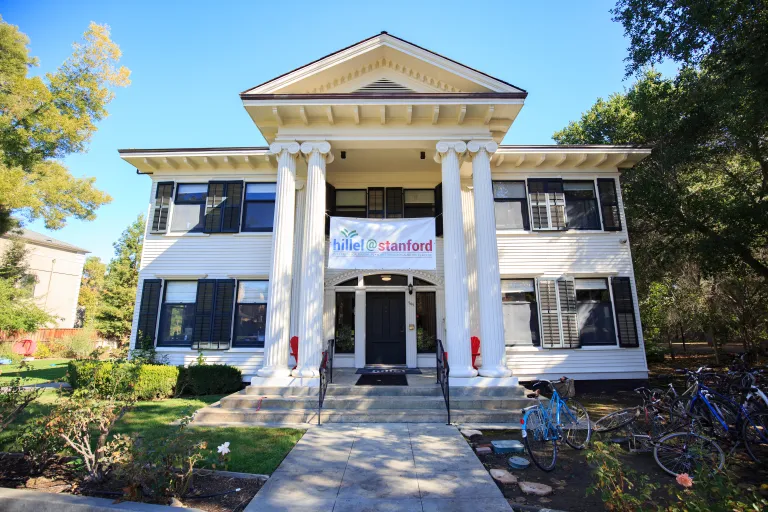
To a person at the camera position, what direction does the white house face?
facing the viewer

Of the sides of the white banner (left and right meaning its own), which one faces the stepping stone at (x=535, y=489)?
front

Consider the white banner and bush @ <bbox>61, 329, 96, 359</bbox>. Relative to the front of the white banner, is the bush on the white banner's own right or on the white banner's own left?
on the white banner's own right

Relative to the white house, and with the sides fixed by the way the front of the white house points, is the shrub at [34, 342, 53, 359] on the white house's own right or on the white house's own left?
on the white house's own right

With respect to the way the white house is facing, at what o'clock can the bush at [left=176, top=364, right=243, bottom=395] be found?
The bush is roughly at 3 o'clock from the white house.

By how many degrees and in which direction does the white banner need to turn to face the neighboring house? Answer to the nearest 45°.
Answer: approximately 135° to its right

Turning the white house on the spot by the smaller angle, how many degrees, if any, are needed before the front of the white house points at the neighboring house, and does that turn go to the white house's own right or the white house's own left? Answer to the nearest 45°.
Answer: approximately 135° to the white house's own right

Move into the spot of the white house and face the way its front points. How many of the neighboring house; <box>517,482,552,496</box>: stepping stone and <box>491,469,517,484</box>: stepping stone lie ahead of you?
2

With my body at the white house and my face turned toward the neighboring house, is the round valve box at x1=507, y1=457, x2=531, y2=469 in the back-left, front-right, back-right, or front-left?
back-left
